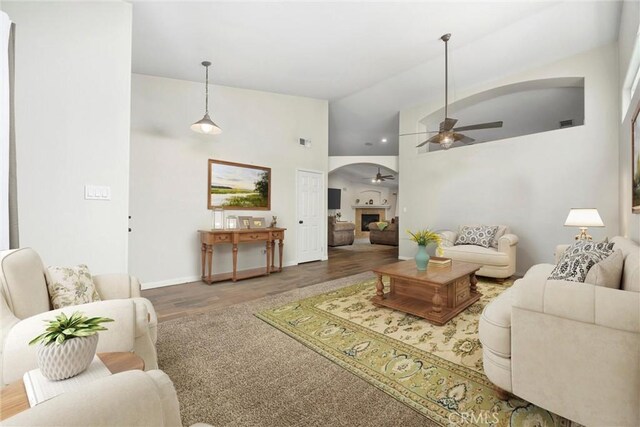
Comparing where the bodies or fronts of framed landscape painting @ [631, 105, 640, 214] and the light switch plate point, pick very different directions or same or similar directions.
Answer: very different directions

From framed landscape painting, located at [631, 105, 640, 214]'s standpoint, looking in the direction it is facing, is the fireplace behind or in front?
in front

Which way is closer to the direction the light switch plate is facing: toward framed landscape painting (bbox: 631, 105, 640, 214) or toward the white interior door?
the framed landscape painting

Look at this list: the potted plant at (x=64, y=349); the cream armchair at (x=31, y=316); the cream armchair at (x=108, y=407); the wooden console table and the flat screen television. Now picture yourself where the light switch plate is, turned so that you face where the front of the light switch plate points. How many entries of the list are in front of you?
3

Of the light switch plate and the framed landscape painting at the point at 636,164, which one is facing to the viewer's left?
the framed landscape painting

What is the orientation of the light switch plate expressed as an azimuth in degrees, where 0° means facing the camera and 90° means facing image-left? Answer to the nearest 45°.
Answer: approximately 0°

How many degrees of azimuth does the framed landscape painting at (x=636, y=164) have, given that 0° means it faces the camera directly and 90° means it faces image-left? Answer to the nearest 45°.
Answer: approximately 90°

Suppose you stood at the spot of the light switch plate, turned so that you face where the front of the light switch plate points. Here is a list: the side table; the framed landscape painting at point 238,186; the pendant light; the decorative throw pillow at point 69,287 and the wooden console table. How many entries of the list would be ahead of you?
2

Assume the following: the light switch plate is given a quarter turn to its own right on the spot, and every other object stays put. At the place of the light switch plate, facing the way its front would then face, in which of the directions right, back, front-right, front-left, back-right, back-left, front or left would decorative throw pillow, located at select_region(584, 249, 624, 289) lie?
back-left

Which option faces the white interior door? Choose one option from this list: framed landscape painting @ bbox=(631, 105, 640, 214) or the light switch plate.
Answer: the framed landscape painting

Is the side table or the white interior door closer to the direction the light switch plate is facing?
the side table

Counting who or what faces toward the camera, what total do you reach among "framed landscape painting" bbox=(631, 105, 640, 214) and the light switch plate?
1

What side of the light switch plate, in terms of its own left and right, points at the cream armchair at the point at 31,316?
front
